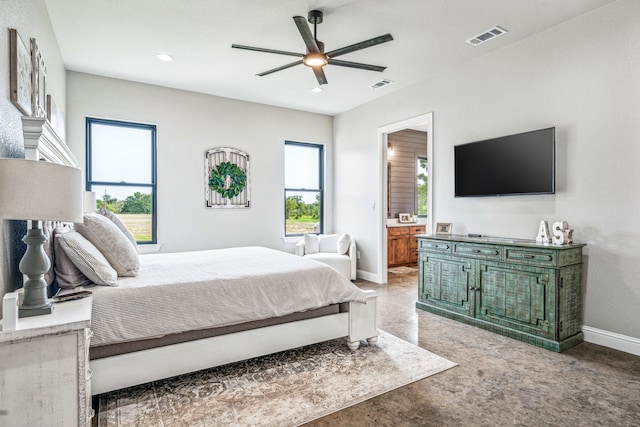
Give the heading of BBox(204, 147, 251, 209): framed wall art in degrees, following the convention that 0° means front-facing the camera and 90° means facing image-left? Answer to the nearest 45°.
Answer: approximately 0°

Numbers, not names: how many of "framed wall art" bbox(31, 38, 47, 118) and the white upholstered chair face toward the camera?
1

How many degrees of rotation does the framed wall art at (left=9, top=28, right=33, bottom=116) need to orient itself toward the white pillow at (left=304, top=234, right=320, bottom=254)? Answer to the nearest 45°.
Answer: approximately 45° to its left

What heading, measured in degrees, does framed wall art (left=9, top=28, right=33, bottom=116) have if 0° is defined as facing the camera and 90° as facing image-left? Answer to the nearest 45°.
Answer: approximately 270°

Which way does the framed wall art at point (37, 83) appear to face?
to the viewer's right

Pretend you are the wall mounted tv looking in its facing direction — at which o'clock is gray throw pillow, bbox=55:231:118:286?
The gray throw pillow is roughly at 12 o'clock from the wall mounted tv.

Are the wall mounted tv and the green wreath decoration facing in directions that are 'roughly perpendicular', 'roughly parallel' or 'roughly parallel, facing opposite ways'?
roughly perpendicular

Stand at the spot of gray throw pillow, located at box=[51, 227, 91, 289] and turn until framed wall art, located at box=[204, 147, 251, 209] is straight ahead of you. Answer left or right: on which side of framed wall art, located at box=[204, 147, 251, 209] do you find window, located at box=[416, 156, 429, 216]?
right

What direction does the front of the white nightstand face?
to the viewer's right

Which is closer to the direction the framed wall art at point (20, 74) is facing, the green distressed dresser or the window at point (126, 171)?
the green distressed dresser
